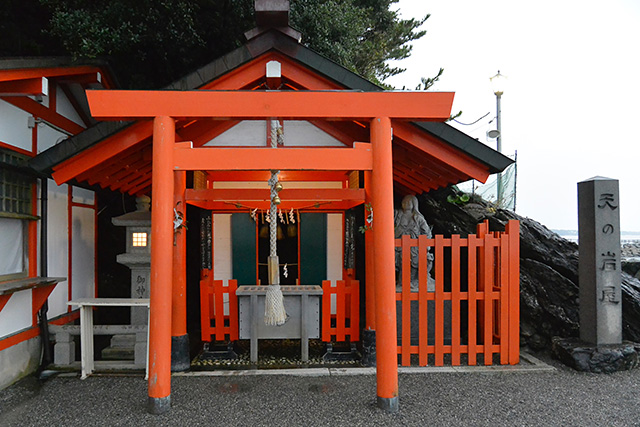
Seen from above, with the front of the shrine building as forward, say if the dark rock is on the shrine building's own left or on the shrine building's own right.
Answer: on the shrine building's own left

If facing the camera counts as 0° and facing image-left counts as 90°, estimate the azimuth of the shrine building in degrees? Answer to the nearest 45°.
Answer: approximately 0°

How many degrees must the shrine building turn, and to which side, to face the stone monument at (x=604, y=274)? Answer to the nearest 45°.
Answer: approximately 90° to its left
